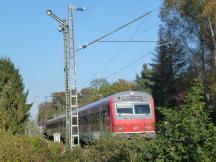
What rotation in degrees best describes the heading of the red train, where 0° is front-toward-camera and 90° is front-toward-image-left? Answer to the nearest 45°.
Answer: approximately 315°
